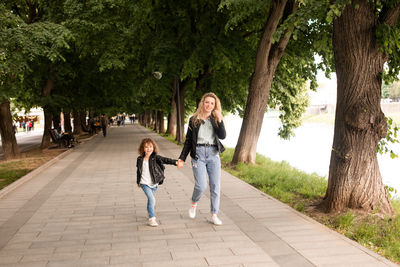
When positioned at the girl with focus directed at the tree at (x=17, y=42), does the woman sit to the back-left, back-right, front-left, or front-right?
back-right

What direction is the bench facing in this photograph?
to the viewer's right

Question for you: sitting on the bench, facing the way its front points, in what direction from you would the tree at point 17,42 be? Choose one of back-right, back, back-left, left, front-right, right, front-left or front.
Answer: right

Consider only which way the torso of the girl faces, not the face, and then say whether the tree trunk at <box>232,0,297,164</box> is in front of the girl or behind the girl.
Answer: behind

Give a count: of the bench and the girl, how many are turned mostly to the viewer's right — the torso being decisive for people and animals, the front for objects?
1

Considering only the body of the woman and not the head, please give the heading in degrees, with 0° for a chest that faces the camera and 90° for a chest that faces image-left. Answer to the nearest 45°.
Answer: approximately 0°

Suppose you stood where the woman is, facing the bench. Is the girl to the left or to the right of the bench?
left

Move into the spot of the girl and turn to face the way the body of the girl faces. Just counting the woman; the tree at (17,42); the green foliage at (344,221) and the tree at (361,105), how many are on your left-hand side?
3

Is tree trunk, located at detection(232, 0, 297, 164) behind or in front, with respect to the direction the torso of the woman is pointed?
behind

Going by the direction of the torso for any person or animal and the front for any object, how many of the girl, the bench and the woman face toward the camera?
2

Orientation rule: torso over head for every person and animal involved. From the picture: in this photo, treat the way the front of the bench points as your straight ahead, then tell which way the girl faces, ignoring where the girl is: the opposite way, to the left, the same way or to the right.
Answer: to the right

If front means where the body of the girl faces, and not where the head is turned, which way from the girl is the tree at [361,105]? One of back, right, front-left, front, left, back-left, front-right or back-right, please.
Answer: left

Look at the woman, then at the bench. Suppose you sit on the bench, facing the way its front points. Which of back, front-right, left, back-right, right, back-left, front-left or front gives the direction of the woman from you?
right
